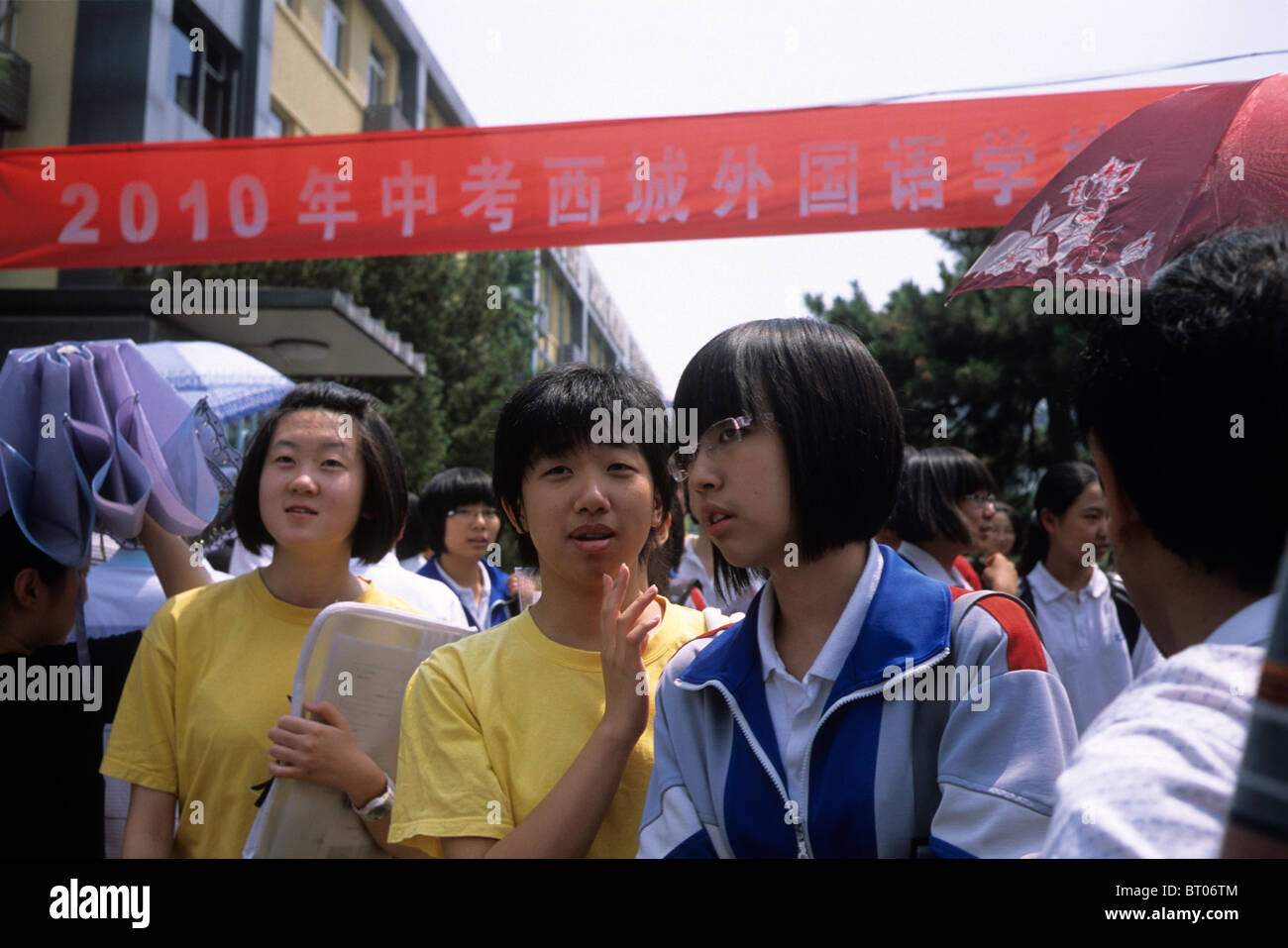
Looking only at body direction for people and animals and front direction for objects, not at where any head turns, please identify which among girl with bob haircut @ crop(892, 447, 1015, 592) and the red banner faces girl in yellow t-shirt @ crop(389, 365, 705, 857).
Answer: the red banner

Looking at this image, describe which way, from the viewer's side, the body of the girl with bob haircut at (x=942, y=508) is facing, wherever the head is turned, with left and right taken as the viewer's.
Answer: facing to the right of the viewer

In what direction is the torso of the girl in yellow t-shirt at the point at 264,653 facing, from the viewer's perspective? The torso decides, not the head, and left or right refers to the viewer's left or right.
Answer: facing the viewer

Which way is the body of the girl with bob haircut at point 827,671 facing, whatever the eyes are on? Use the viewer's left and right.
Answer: facing the viewer and to the left of the viewer

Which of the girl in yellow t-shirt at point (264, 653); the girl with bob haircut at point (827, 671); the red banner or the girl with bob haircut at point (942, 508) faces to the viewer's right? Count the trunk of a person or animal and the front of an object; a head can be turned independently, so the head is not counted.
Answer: the girl with bob haircut at point (942, 508)

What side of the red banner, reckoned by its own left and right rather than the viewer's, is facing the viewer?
front

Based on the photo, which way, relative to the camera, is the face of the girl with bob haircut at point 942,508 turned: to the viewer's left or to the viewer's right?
to the viewer's right
